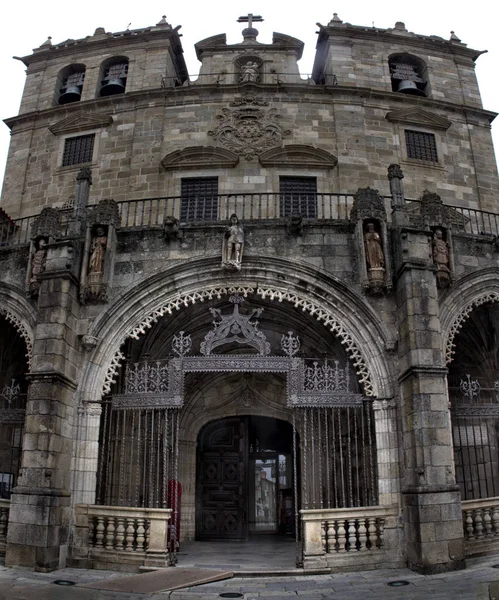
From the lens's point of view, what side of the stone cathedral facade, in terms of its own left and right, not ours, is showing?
front
